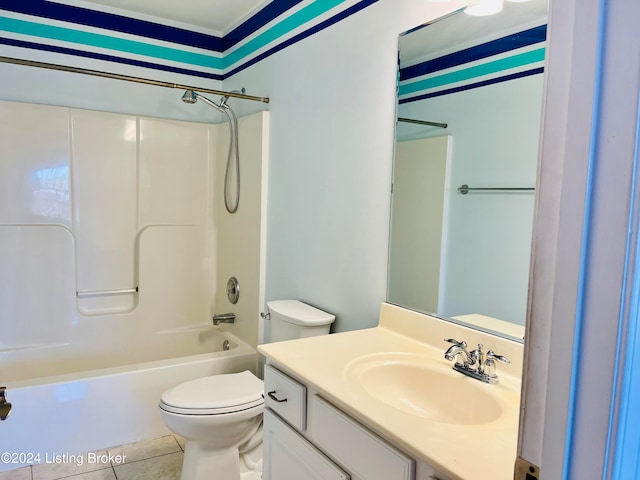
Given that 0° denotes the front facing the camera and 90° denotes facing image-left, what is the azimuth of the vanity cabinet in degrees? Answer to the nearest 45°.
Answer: approximately 45°

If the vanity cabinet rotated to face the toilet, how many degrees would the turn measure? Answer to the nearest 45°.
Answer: approximately 90° to its right

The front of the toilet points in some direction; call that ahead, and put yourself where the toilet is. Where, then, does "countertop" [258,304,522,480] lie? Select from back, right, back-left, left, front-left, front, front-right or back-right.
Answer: left

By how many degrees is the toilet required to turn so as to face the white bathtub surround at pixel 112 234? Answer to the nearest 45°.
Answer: approximately 90° to its right

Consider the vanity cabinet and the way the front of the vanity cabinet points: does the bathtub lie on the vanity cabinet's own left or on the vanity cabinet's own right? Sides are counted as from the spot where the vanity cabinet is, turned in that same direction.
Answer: on the vanity cabinet's own right

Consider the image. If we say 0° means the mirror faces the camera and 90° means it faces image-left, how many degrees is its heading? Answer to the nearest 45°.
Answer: approximately 45°

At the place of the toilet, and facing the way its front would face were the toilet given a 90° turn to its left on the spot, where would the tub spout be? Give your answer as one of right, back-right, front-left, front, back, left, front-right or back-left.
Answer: back-left

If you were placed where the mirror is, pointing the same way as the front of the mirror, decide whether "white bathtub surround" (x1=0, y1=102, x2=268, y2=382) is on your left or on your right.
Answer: on your right

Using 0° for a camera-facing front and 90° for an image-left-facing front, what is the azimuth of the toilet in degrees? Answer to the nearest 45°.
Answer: approximately 45°
